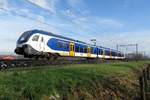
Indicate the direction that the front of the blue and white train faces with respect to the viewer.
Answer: facing the viewer and to the left of the viewer
